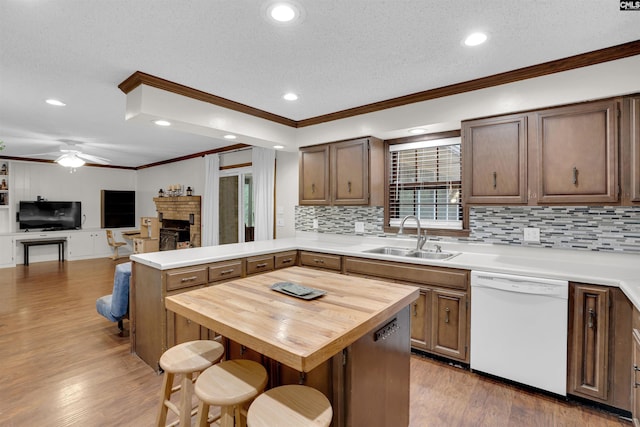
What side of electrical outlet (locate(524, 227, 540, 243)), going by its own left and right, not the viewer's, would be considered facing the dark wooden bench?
right

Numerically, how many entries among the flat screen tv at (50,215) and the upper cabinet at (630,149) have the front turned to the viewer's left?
1

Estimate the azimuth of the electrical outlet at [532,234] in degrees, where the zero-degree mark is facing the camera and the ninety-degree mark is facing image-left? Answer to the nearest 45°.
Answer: approximately 0°

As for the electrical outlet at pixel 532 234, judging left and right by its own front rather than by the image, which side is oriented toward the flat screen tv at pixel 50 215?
right

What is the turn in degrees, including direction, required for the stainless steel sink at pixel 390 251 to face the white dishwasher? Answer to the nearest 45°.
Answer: approximately 45° to its left

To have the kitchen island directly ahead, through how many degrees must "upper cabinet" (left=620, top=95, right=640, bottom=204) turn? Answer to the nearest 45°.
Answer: approximately 45° to its left

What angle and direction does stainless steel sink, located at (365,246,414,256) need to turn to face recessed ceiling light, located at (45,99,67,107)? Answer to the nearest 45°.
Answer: approximately 90° to its right

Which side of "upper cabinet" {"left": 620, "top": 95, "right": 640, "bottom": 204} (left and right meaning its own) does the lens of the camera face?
front

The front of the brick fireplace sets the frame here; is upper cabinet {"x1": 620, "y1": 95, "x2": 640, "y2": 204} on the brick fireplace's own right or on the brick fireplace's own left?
on the brick fireplace's own left
